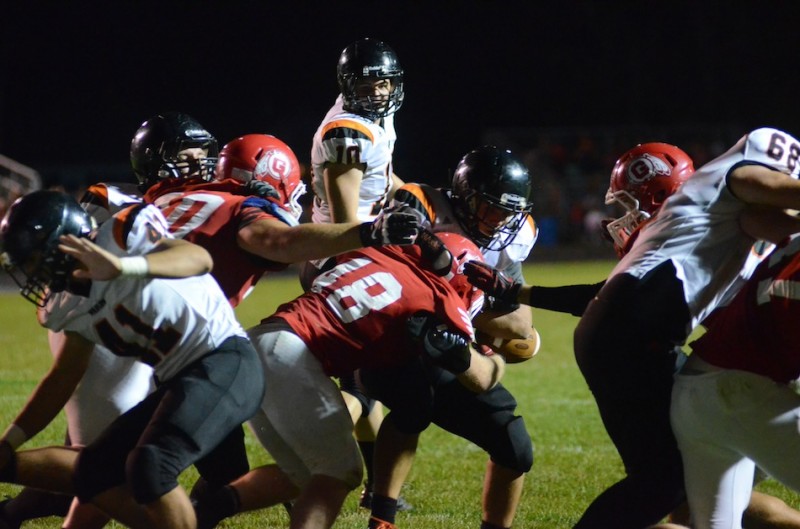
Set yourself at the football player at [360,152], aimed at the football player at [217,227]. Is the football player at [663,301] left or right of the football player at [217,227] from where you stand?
left

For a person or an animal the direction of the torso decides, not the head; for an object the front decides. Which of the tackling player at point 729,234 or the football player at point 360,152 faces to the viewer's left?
the tackling player

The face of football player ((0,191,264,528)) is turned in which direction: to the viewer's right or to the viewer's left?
to the viewer's left

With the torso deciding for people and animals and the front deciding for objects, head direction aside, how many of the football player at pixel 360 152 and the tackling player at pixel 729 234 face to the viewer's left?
1

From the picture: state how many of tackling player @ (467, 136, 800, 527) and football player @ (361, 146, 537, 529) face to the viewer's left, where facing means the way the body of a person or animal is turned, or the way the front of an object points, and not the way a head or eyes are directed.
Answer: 1

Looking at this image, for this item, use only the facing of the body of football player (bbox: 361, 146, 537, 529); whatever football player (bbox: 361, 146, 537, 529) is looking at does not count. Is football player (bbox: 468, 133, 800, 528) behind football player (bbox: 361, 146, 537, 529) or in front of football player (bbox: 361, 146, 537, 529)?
in front

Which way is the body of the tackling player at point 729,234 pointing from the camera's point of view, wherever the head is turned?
to the viewer's left

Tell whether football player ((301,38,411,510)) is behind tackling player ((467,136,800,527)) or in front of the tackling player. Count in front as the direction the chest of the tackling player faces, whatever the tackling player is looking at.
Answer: in front

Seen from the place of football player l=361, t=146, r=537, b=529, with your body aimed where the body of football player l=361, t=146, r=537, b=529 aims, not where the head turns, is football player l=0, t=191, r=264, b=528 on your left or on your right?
on your right

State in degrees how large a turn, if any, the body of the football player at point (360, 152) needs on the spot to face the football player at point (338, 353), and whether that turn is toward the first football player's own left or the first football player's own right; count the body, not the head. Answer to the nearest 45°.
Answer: approximately 45° to the first football player's own right

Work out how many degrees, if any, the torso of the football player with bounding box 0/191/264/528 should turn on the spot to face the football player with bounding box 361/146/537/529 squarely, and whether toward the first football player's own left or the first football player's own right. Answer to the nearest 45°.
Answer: approximately 135° to the first football player's own left

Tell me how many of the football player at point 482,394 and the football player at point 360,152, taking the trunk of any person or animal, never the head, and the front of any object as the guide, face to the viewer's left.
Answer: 0

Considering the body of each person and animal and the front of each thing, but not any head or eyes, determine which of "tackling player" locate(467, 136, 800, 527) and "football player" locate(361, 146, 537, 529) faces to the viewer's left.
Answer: the tackling player
